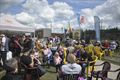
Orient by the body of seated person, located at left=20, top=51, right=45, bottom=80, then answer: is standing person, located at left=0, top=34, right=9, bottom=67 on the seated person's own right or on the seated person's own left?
on the seated person's own left

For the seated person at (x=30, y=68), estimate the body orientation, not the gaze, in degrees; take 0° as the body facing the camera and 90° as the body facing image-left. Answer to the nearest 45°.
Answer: approximately 225°

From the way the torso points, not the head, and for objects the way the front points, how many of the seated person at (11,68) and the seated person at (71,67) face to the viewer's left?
0

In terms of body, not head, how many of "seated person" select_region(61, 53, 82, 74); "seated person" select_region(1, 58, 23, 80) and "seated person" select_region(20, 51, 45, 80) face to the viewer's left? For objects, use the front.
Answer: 0

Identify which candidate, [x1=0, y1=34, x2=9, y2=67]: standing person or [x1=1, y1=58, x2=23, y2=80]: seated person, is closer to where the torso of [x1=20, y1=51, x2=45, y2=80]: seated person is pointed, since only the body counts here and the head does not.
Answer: the standing person

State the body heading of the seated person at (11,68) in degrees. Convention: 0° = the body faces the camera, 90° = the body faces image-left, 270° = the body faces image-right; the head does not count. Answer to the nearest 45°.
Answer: approximately 225°

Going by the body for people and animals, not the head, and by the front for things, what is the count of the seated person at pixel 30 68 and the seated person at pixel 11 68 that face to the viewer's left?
0

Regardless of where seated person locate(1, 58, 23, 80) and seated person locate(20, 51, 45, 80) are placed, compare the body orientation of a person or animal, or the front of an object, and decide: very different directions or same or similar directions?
same or similar directions

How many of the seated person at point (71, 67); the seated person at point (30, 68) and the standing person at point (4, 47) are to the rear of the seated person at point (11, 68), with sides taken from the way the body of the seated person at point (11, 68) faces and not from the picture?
0

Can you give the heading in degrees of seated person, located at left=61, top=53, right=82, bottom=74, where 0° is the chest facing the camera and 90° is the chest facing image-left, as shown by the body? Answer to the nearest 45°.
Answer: approximately 180°

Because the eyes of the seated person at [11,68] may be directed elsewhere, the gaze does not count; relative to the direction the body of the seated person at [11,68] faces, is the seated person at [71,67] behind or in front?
in front

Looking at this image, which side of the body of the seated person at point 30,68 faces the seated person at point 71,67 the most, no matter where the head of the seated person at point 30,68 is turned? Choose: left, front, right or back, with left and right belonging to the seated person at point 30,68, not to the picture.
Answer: right
